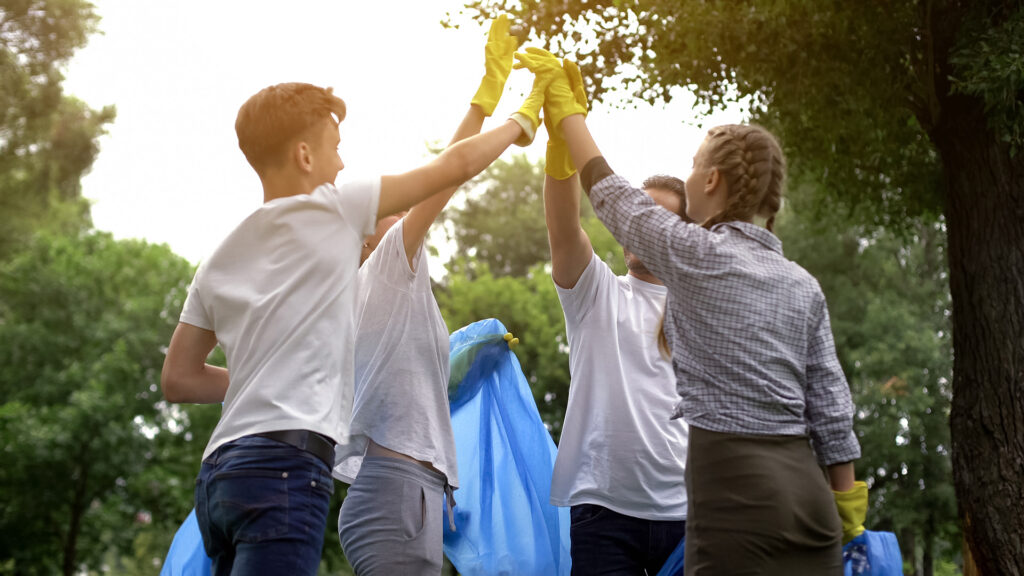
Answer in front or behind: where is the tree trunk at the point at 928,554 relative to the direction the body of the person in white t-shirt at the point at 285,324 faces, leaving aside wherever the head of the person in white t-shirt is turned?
in front

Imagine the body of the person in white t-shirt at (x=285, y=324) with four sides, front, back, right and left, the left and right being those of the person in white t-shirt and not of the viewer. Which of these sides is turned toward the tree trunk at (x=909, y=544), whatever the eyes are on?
front

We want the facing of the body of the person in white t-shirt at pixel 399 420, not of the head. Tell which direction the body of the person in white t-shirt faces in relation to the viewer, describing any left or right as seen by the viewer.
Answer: facing to the right of the viewer

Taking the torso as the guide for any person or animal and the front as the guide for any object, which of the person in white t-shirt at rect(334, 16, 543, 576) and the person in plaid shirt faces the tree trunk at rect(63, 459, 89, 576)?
the person in plaid shirt

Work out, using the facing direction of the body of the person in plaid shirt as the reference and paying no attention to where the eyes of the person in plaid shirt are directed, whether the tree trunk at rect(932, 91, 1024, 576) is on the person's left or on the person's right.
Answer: on the person's right

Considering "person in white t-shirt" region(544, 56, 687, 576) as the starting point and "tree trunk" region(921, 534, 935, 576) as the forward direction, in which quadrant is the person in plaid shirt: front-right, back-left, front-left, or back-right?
back-right

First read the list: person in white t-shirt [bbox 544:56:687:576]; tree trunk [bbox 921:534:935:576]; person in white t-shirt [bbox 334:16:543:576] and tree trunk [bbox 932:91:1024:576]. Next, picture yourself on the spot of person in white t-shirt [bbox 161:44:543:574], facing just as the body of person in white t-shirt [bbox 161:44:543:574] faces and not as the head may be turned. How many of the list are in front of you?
4

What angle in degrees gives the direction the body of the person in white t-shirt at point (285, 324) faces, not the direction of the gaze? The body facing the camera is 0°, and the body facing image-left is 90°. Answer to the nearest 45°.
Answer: approximately 225°

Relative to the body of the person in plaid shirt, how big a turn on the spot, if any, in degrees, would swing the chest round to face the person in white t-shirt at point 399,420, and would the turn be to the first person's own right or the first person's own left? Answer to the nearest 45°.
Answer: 0° — they already face them

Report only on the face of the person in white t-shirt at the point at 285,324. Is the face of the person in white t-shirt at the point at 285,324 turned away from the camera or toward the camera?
away from the camera

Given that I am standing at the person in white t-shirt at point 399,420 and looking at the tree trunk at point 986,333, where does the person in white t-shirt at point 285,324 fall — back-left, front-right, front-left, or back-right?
back-right

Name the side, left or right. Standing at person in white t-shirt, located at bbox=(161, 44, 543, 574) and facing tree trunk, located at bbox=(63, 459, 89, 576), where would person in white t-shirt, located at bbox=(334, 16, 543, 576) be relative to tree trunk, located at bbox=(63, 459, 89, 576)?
right

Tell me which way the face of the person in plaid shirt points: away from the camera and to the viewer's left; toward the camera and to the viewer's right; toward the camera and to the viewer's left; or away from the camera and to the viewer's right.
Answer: away from the camera and to the viewer's left
